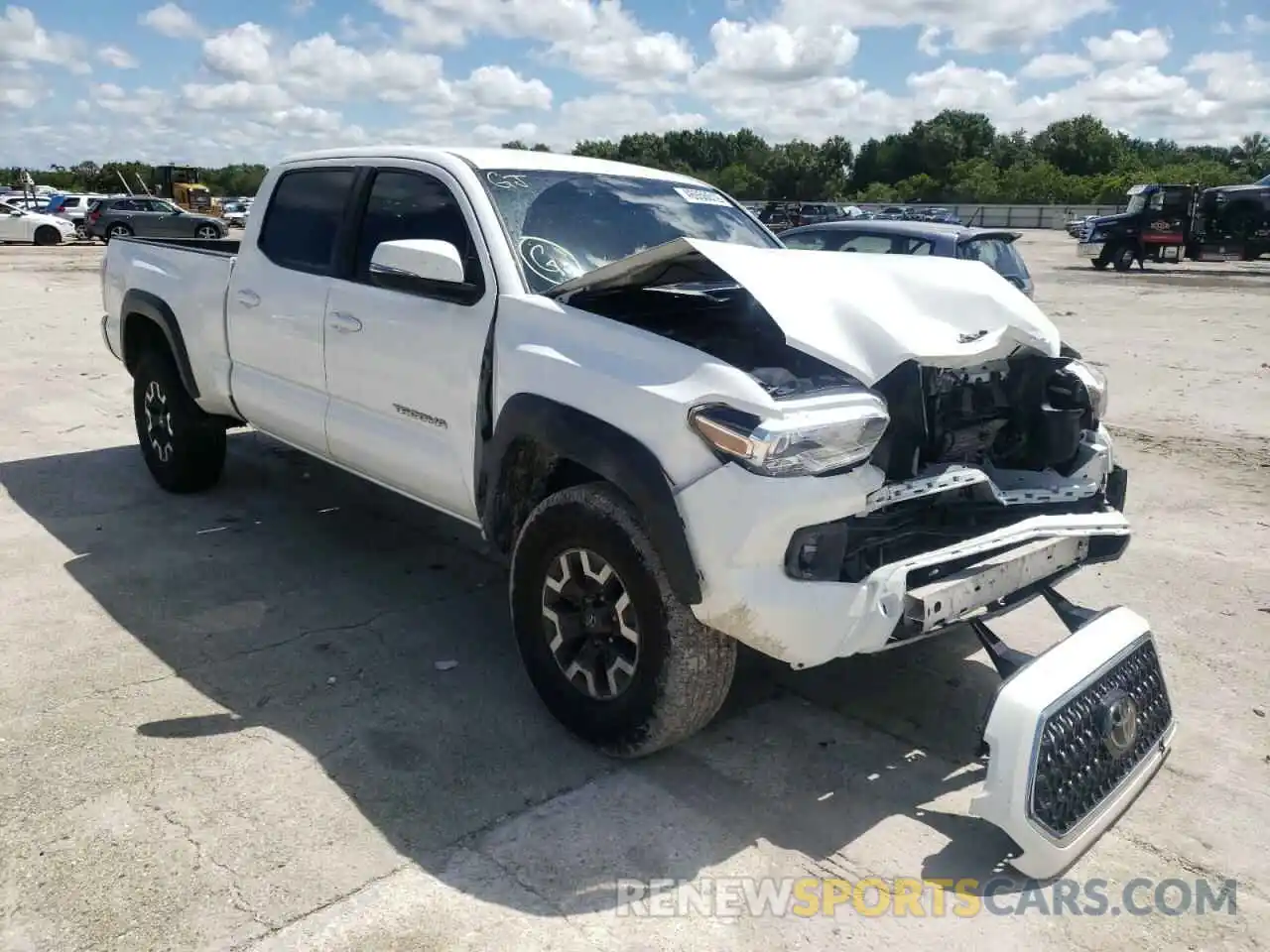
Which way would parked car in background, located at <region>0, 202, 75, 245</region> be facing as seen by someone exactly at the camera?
facing to the right of the viewer

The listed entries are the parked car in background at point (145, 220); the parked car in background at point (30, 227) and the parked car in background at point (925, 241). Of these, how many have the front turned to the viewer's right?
2

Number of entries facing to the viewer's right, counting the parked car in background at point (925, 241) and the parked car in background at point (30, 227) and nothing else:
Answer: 1

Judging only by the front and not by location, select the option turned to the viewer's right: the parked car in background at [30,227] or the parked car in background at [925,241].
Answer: the parked car in background at [30,227]

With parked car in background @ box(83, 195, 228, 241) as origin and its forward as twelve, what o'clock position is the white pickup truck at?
The white pickup truck is roughly at 3 o'clock from the parked car in background.

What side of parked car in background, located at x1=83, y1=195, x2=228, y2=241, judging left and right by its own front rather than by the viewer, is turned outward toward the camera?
right

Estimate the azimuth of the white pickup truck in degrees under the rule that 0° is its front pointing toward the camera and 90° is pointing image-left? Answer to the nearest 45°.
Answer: approximately 315°

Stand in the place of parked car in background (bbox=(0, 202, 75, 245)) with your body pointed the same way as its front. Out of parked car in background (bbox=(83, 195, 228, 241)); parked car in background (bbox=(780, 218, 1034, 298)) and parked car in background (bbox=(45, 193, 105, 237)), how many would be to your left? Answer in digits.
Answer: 1

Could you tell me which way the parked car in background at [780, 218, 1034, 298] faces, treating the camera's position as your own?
facing away from the viewer and to the left of the viewer

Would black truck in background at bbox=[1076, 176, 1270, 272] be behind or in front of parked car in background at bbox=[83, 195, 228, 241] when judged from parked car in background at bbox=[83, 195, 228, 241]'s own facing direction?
in front

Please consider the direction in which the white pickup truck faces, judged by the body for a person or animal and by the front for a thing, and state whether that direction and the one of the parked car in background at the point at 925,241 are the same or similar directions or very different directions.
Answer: very different directions
